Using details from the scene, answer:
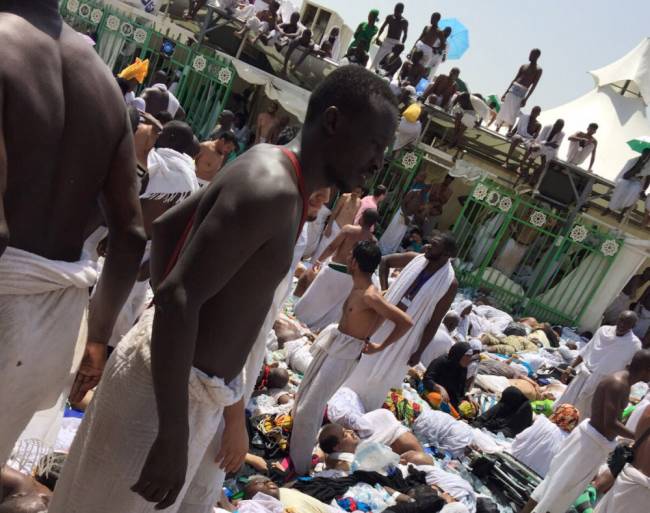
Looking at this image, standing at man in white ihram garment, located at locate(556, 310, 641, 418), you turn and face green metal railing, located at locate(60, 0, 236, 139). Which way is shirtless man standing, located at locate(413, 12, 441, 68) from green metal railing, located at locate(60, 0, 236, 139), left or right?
right

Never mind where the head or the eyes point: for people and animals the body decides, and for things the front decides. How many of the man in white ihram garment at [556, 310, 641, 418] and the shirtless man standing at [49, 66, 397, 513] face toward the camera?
1

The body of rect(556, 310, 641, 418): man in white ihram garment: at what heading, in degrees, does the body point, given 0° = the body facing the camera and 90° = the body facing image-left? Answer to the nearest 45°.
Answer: approximately 0°

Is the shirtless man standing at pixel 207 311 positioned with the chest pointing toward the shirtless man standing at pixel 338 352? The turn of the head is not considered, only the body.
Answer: no

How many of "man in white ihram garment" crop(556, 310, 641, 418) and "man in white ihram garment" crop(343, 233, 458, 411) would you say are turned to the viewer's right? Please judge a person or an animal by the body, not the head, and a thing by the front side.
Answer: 0

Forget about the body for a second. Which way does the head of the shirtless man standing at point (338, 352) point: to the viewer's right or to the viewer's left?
to the viewer's left

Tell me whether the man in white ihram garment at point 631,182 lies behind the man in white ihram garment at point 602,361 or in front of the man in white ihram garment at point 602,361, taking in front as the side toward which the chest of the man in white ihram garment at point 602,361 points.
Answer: behind

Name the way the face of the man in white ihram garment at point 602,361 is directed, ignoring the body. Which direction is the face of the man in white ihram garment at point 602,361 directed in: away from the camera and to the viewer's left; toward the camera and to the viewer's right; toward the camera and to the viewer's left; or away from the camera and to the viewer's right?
toward the camera and to the viewer's left

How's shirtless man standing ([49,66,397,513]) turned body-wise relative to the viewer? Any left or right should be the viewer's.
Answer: facing to the right of the viewer

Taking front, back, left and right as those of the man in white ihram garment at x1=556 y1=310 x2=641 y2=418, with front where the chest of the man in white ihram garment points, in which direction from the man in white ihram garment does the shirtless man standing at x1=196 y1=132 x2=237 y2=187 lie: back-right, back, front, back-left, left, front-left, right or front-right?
front-right

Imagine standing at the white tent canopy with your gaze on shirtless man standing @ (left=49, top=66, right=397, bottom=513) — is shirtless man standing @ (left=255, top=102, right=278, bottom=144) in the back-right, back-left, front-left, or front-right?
front-right

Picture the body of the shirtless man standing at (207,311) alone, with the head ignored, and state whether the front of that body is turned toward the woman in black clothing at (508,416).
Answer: no

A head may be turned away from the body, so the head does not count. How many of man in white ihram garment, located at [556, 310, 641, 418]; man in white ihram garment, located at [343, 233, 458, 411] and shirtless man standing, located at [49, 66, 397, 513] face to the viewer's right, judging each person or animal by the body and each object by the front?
1
